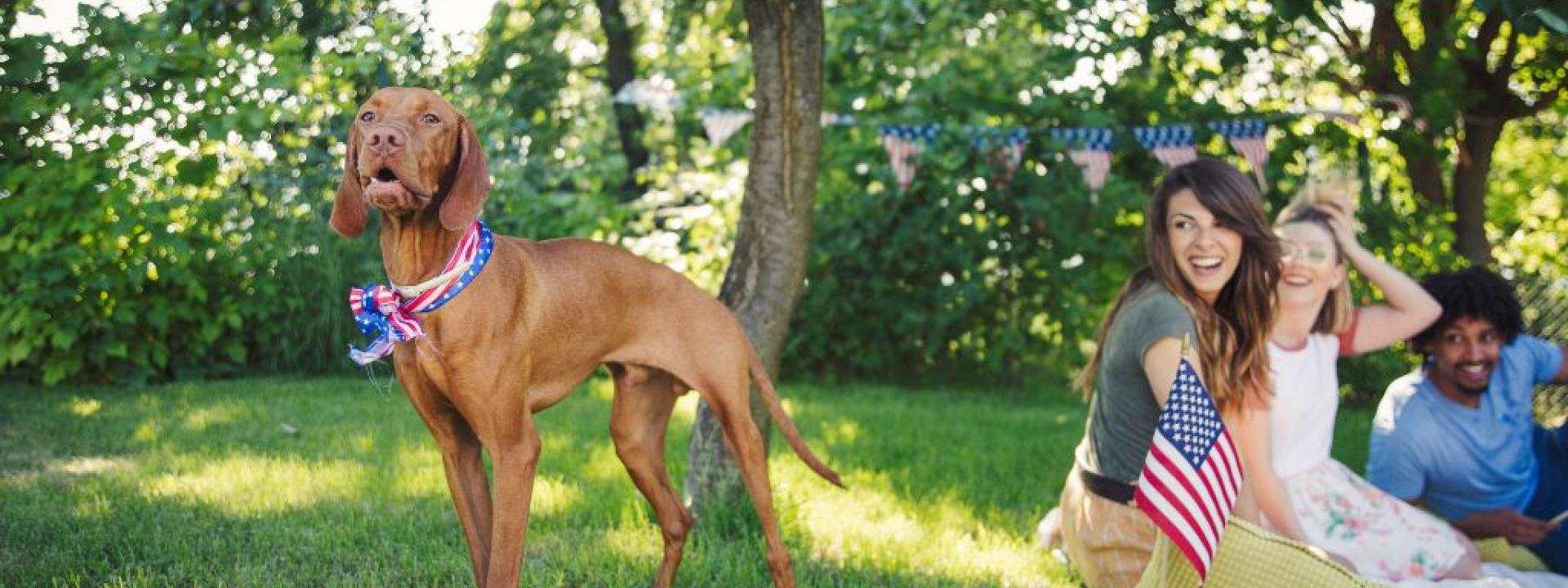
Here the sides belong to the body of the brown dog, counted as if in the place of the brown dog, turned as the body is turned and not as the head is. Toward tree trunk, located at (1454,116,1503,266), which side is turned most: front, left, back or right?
back

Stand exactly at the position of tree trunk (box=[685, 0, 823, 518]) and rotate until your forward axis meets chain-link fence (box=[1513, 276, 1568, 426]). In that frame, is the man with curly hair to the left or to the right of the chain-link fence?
right

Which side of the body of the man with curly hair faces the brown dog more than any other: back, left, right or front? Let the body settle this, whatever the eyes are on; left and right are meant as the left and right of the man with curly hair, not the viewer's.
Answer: right

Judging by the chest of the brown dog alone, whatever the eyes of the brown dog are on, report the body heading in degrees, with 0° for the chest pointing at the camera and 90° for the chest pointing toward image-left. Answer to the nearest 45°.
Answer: approximately 45°

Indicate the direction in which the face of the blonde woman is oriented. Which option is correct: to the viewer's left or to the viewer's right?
to the viewer's left

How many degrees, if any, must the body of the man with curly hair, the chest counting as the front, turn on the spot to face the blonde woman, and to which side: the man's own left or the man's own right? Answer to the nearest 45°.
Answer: approximately 90° to the man's own right

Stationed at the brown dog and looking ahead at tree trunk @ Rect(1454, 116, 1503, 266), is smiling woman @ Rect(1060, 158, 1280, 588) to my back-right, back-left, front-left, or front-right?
front-right
